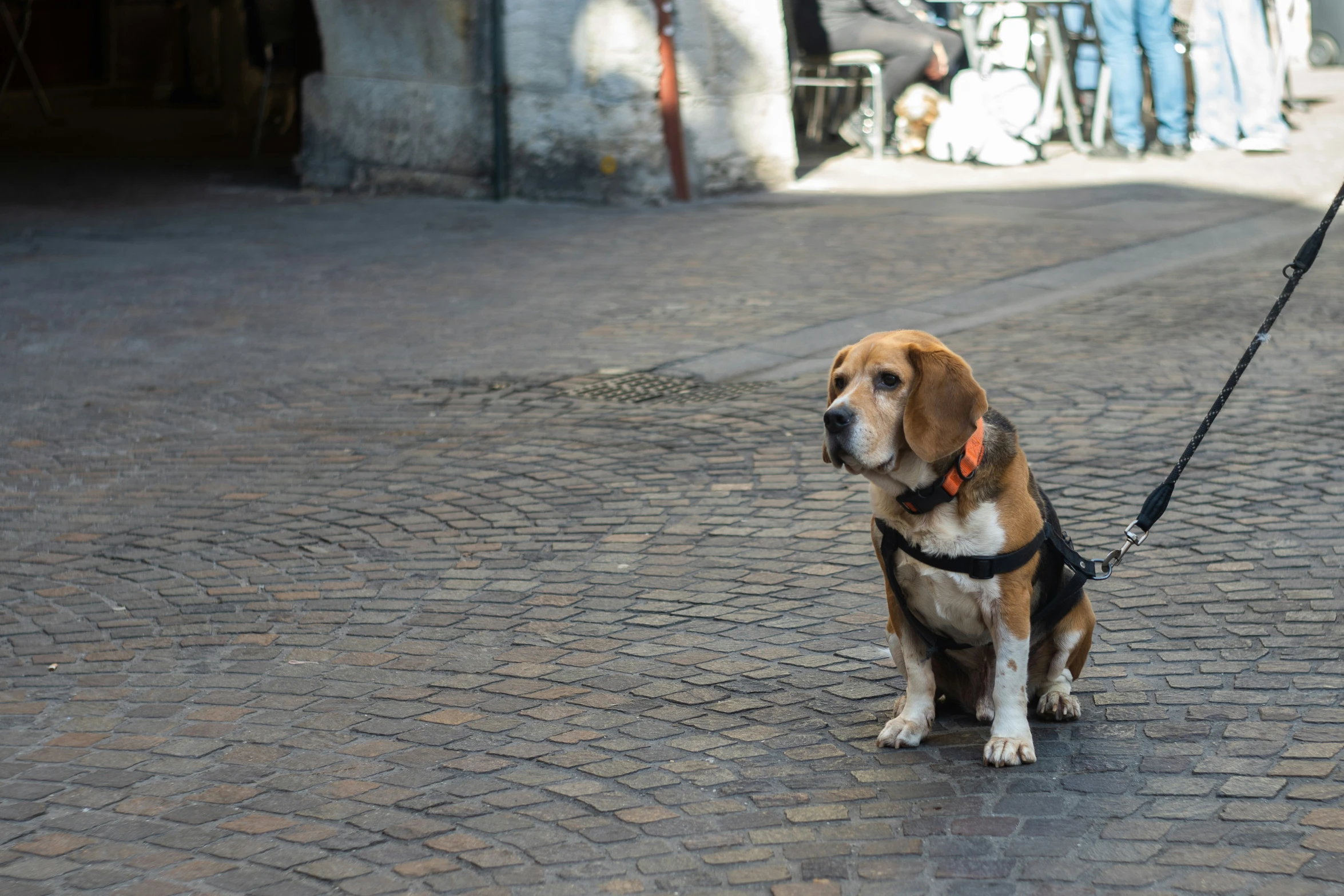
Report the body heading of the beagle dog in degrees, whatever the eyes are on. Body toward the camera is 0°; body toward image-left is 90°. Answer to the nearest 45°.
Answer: approximately 45°

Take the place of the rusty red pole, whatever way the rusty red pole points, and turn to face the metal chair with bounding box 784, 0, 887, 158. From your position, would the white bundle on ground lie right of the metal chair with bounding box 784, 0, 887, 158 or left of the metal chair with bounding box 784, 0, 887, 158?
right

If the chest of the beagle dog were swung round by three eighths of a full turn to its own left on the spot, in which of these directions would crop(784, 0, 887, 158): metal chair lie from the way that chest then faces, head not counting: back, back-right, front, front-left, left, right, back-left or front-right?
left

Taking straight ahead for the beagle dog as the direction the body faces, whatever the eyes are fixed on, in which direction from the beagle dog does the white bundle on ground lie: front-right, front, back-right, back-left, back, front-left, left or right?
back-right

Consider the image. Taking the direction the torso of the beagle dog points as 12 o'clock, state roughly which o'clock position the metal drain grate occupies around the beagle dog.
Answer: The metal drain grate is roughly at 4 o'clock from the beagle dog.

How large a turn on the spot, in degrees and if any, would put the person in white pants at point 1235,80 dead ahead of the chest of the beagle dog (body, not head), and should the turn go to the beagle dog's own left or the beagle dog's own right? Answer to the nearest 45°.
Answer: approximately 135° to the beagle dog's own right

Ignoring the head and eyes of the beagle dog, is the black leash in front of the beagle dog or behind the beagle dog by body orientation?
behind

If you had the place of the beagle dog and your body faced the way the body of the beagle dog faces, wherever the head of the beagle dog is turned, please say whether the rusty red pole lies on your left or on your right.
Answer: on your right
